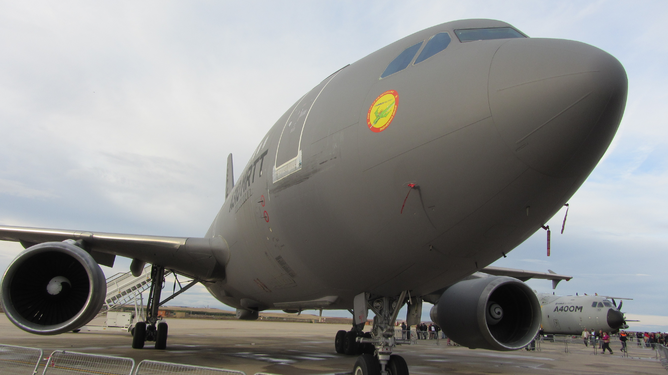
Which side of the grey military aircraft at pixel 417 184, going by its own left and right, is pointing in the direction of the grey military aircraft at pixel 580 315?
left

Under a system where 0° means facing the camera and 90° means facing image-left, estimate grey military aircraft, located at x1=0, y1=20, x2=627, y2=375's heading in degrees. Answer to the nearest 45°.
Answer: approximately 315°

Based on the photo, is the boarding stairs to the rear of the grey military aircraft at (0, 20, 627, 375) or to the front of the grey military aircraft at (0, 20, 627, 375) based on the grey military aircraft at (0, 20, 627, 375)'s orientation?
to the rear
